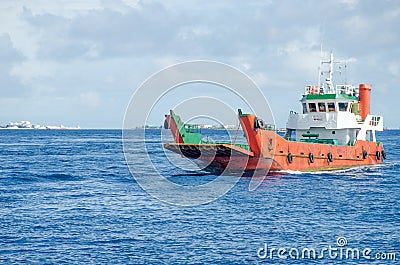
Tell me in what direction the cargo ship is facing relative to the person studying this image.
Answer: facing the viewer and to the left of the viewer
